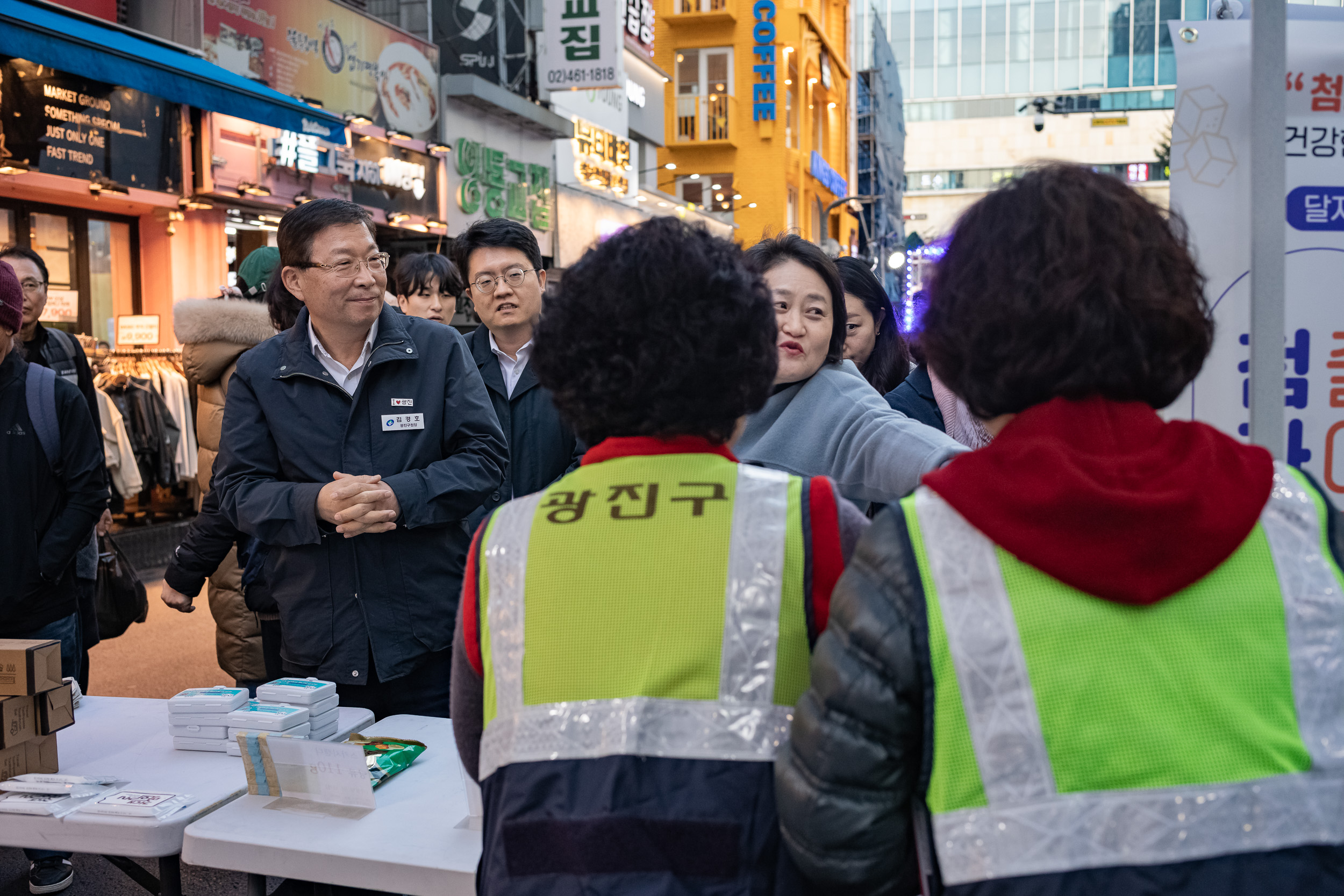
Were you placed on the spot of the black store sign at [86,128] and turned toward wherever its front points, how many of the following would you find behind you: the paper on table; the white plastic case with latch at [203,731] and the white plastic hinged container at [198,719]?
0

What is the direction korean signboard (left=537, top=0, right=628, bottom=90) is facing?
toward the camera

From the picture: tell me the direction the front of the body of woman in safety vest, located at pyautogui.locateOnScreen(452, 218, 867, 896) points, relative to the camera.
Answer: away from the camera

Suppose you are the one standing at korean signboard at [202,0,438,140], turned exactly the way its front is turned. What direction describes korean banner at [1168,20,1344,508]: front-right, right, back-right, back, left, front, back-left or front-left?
front-right

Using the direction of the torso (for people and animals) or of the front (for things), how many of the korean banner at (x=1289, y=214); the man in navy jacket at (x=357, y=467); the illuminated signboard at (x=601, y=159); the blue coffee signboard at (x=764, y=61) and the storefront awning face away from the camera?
0

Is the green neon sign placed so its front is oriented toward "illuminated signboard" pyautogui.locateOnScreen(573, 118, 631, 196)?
no

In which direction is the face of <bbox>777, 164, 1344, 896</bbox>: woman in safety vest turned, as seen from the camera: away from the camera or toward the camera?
away from the camera

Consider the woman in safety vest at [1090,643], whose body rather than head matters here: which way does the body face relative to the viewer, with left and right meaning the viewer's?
facing away from the viewer

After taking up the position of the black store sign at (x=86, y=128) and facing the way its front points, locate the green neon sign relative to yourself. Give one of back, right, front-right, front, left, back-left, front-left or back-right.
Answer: left

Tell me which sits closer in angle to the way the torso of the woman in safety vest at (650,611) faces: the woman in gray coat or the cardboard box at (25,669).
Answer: the woman in gray coat

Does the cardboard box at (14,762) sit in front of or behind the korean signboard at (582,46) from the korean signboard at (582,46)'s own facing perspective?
in front

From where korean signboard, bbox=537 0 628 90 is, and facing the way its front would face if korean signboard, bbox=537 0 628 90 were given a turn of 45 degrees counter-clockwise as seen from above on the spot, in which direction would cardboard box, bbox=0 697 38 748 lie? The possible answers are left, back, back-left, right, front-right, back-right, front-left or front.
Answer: front-right

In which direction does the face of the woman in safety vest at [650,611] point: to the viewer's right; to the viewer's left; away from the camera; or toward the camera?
away from the camera

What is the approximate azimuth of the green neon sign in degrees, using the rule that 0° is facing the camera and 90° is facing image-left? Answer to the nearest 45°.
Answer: approximately 315°

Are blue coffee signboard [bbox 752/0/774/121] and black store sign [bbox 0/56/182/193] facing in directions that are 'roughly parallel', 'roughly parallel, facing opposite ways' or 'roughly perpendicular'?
roughly perpendicular

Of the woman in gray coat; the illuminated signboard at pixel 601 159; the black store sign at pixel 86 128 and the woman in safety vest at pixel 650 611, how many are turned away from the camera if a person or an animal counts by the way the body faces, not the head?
1

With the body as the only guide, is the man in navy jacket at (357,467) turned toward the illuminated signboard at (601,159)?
no

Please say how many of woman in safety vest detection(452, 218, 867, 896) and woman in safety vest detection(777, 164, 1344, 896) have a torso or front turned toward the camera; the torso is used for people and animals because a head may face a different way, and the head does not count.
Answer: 0

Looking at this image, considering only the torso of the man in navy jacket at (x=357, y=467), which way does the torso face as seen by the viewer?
toward the camera
